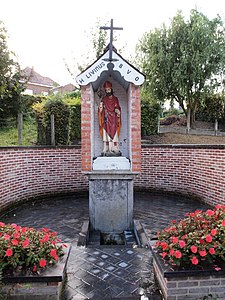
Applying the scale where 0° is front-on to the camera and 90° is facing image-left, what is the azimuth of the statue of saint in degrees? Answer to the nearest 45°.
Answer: approximately 0°

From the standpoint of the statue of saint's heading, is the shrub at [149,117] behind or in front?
behind

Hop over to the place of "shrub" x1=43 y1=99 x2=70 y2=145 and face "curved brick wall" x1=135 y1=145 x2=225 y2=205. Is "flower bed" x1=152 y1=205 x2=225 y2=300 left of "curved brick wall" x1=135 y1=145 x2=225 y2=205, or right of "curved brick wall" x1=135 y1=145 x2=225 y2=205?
right

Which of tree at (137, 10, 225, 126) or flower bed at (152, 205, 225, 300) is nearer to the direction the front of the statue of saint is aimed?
the flower bed

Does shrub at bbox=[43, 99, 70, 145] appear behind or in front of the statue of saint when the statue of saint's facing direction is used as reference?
behind
